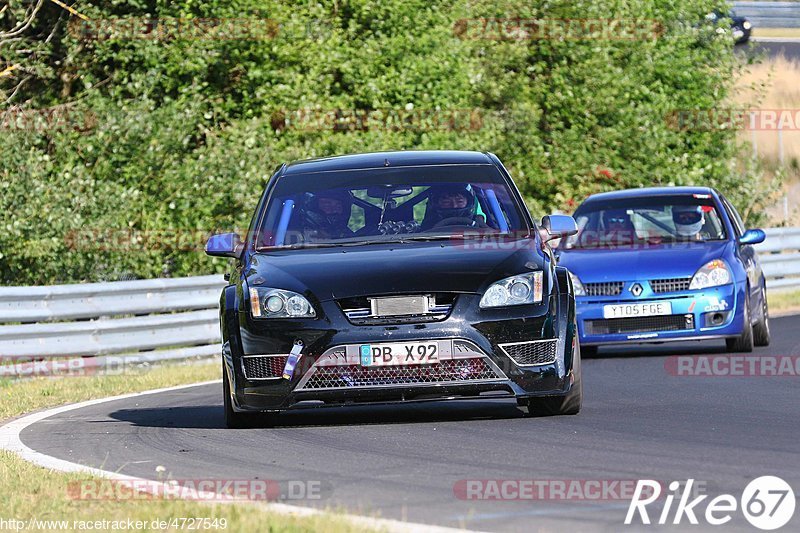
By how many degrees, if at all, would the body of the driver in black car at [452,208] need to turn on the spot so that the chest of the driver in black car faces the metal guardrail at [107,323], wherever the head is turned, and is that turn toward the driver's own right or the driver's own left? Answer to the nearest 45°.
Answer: approximately 135° to the driver's own right

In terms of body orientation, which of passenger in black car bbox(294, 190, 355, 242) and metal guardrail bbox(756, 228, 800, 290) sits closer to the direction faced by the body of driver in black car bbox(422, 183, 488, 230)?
the passenger in black car

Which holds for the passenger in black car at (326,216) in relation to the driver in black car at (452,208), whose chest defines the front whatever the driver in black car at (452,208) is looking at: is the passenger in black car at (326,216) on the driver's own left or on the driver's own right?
on the driver's own right

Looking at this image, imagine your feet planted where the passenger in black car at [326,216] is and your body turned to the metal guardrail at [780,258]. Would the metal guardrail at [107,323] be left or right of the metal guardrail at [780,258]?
left

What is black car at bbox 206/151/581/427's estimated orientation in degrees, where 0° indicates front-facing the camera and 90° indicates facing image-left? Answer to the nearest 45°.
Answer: approximately 0°

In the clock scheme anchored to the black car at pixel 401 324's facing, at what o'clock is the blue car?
The blue car is roughly at 7 o'clock from the black car.

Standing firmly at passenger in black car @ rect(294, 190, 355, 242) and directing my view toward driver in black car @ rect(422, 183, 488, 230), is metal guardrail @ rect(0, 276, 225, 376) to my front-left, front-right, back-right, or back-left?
back-left

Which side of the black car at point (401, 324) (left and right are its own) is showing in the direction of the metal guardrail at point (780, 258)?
back

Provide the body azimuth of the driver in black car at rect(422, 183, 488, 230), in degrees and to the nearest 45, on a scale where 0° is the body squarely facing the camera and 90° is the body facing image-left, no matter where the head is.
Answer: approximately 0°
